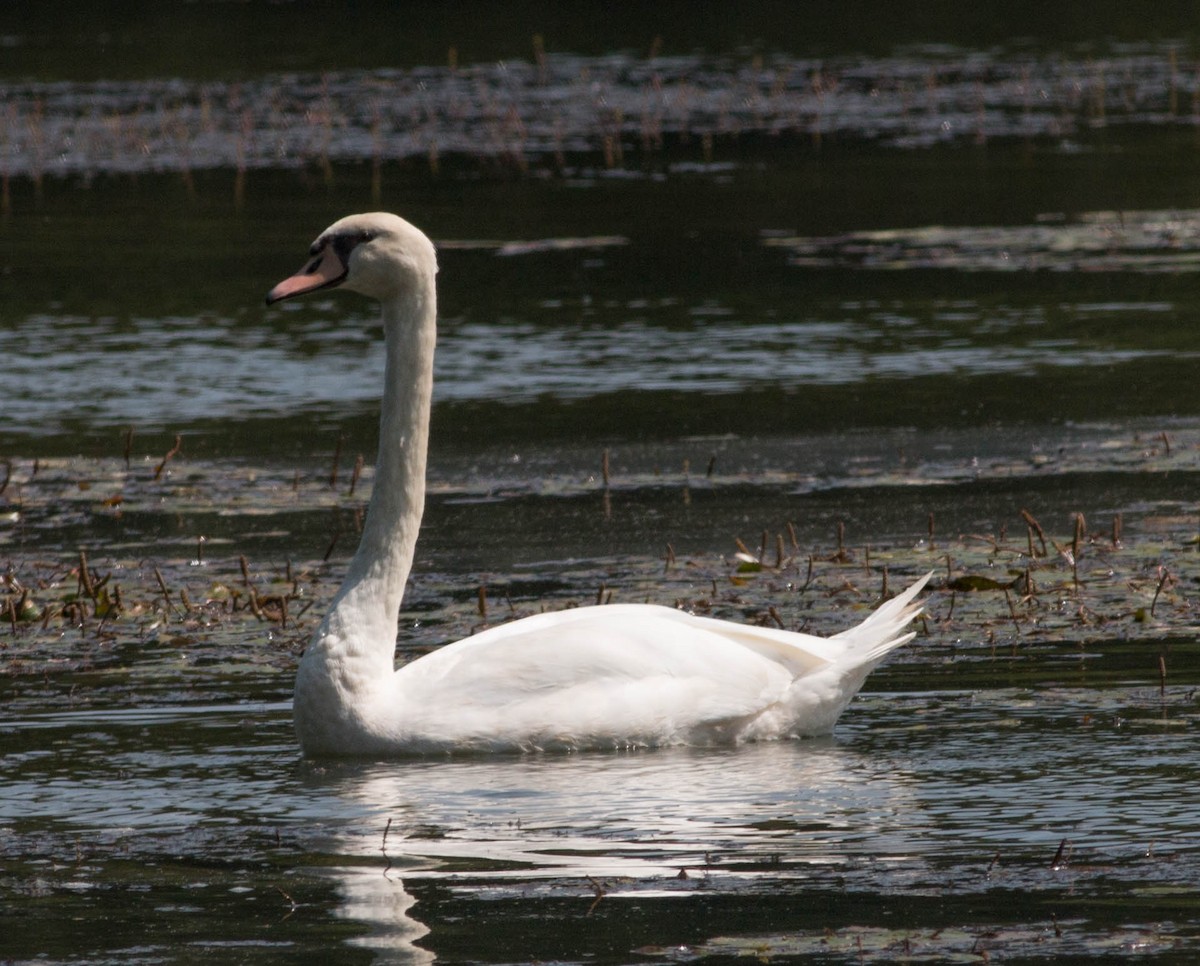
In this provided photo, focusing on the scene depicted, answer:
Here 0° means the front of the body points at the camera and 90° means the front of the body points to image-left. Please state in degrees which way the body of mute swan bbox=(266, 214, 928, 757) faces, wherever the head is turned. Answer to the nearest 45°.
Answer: approximately 90°

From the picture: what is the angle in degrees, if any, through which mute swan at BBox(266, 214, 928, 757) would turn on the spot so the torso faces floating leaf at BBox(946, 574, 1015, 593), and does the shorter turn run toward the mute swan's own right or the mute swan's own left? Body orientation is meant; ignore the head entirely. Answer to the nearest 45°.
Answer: approximately 135° to the mute swan's own right
